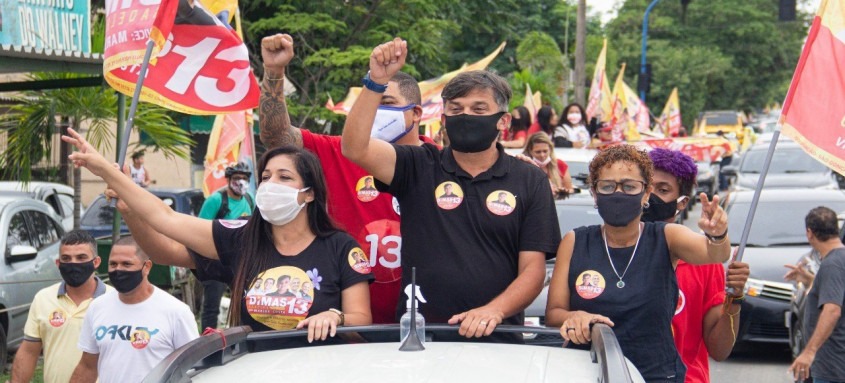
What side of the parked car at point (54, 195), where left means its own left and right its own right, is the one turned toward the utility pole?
back

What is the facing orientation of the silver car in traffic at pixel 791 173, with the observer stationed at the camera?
facing the viewer

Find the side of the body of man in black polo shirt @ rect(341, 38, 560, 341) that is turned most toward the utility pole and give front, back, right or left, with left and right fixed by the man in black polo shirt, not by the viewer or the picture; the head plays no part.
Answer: back

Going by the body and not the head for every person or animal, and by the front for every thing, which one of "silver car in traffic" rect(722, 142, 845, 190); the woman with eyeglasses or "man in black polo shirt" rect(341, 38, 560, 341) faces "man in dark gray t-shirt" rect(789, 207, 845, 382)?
the silver car in traffic

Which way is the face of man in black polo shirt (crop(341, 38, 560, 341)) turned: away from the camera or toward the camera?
toward the camera

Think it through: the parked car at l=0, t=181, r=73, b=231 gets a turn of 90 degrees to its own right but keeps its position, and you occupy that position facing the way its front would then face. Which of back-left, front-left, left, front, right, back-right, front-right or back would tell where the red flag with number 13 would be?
back-left

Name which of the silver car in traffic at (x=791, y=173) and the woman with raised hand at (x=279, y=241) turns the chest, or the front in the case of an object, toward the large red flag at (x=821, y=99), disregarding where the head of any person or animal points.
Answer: the silver car in traffic

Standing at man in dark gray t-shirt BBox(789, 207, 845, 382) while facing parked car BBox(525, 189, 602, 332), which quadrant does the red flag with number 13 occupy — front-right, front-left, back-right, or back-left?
front-left

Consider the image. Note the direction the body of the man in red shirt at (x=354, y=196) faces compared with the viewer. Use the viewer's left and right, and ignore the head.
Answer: facing the viewer and to the left of the viewer

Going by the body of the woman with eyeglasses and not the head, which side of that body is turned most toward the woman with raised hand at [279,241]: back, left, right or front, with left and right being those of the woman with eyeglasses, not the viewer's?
right

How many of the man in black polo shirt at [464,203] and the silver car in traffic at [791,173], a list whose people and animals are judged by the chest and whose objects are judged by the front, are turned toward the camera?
2

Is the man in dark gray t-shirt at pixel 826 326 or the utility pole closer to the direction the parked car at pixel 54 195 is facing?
the man in dark gray t-shirt

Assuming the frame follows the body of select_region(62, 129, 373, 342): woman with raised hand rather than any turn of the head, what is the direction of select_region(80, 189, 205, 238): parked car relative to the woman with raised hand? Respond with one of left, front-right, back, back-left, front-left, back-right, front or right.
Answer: back-right

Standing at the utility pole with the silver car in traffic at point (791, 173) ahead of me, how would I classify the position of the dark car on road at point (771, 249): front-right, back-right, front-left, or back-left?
front-right

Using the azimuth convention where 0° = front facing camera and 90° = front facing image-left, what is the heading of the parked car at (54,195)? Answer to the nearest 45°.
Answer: approximately 45°

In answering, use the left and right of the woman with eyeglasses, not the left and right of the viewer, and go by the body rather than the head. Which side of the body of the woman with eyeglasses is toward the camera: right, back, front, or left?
front
